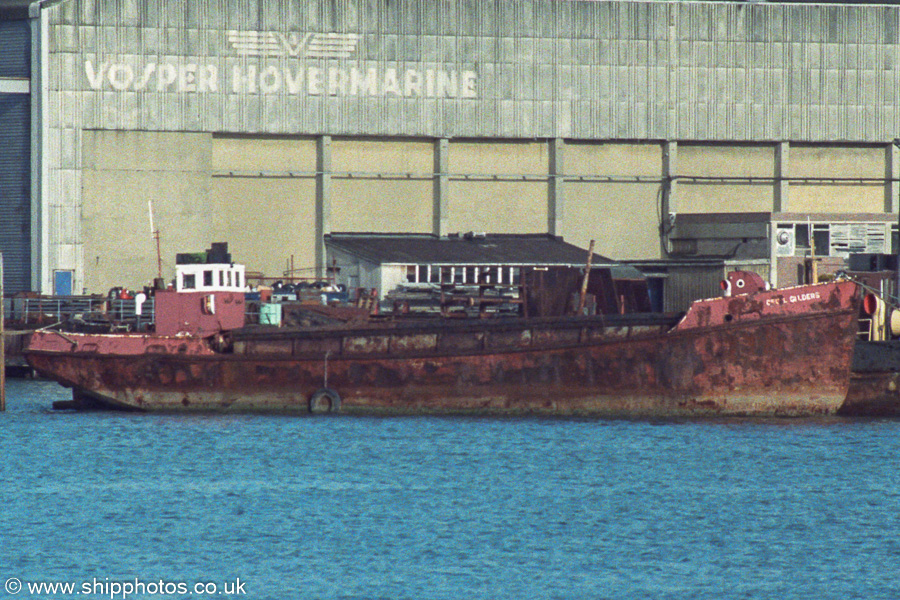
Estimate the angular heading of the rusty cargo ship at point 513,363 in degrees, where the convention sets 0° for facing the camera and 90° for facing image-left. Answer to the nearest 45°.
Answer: approximately 270°
